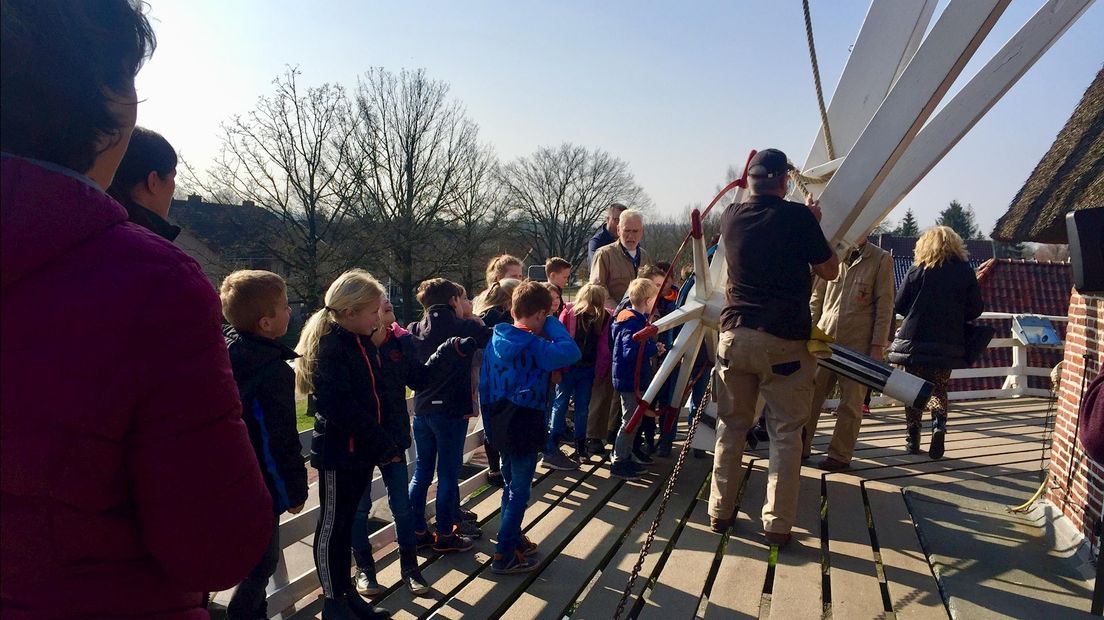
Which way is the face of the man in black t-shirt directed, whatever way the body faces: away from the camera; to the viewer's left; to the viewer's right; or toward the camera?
away from the camera

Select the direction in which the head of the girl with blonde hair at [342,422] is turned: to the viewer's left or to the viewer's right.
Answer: to the viewer's right

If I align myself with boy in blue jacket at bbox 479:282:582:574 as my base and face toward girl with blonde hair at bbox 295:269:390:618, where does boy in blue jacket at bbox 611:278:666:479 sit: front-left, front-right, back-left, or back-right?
back-right

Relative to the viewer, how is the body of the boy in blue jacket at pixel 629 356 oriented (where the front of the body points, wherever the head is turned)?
to the viewer's right

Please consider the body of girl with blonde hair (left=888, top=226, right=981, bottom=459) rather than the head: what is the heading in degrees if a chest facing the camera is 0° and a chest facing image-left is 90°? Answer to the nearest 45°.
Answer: approximately 180°

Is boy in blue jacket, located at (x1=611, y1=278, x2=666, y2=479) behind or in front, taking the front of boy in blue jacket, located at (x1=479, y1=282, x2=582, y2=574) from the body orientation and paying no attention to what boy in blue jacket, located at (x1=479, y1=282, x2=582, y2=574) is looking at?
in front

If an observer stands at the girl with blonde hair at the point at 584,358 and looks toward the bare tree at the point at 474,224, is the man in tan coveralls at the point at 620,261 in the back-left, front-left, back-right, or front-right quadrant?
front-right

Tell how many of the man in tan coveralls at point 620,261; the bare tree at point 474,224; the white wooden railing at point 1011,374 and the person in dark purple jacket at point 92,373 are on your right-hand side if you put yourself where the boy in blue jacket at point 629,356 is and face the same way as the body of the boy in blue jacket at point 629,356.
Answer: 1

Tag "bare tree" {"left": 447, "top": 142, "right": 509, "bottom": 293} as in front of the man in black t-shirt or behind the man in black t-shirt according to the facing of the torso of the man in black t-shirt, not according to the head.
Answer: in front

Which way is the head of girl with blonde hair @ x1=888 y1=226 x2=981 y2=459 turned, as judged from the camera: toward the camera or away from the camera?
away from the camera

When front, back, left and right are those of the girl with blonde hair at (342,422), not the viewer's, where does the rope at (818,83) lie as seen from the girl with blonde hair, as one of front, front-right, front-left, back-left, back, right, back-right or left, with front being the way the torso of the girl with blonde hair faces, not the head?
front
